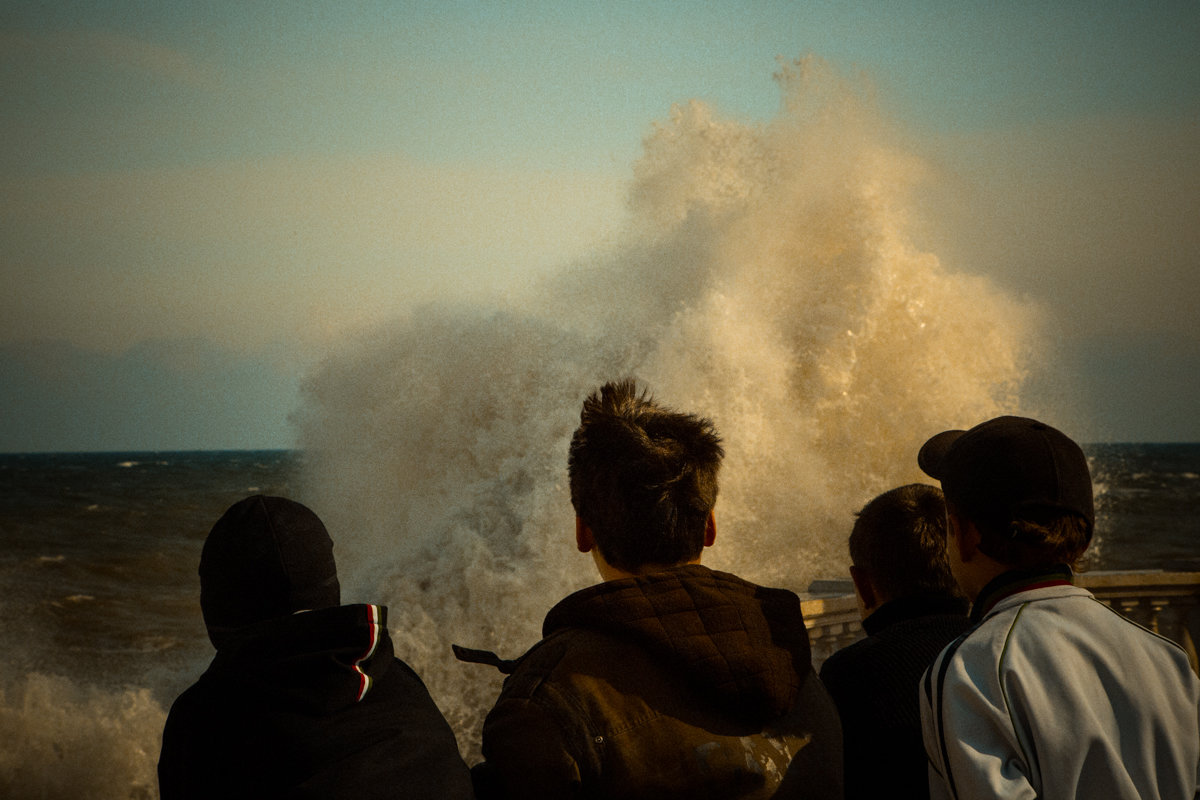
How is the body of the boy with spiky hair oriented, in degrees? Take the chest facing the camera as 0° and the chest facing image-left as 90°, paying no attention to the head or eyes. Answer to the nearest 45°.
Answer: approximately 180°

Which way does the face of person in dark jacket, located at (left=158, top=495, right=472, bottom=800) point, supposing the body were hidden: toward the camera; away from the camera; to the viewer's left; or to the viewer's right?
away from the camera

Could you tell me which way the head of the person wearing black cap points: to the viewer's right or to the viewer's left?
to the viewer's left

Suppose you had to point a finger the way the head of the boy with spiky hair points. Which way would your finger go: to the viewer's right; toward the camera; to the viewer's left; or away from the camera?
away from the camera

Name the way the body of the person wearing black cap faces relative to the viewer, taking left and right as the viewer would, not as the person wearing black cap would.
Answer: facing away from the viewer and to the left of the viewer

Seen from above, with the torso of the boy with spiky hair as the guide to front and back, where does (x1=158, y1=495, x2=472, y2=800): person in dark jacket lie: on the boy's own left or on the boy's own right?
on the boy's own left

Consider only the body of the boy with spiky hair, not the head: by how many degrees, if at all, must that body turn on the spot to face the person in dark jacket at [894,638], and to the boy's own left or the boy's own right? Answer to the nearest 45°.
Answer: approximately 45° to the boy's own right

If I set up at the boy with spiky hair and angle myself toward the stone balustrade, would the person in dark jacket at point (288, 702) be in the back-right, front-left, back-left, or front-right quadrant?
back-left

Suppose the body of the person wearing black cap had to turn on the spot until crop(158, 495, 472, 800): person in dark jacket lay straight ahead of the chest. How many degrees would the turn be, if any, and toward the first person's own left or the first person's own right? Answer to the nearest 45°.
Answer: approximately 45° to the first person's own left
